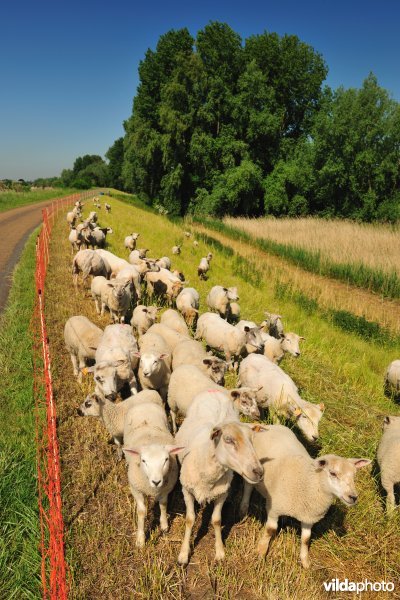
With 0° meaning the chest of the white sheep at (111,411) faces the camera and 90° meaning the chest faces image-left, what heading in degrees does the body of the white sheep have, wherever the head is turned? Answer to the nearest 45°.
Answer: approximately 90°

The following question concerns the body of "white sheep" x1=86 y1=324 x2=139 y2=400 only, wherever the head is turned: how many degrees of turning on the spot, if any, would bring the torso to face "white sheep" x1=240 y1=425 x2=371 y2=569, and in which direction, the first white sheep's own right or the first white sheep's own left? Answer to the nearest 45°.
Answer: approximately 45° to the first white sheep's own left

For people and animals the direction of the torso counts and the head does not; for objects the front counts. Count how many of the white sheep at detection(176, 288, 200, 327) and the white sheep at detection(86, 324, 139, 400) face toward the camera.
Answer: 2

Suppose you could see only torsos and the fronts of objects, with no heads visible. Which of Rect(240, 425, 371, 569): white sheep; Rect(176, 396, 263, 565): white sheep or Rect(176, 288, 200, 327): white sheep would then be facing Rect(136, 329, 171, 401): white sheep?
Rect(176, 288, 200, 327): white sheep

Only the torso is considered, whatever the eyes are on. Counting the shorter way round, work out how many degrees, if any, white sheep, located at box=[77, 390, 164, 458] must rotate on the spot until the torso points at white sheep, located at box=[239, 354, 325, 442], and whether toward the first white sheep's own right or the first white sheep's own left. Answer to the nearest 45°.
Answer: approximately 180°

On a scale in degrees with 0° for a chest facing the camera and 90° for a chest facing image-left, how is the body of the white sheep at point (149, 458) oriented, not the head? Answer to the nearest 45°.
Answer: approximately 0°

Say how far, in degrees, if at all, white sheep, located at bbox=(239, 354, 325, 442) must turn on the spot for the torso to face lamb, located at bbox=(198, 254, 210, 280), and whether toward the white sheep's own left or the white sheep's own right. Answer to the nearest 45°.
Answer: approximately 135° to the white sheep's own left
